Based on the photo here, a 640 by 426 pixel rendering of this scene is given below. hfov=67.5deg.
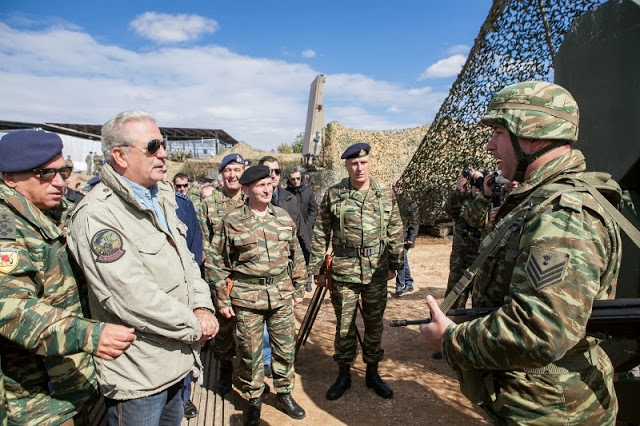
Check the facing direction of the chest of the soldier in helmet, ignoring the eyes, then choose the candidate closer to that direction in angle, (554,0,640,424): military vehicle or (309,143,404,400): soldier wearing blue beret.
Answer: the soldier wearing blue beret

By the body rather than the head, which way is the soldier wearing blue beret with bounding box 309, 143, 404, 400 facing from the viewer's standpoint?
toward the camera

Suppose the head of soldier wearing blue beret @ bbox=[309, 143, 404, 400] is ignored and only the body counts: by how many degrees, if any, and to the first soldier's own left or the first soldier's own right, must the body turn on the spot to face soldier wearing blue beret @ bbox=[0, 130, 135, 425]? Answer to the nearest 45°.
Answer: approximately 45° to the first soldier's own right

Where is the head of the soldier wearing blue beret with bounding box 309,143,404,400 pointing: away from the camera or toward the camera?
toward the camera

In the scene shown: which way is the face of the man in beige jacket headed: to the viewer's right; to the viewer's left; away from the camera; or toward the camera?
to the viewer's right

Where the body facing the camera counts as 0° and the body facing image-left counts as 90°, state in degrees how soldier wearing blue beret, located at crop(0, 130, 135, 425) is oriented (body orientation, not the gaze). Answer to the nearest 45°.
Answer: approximately 270°

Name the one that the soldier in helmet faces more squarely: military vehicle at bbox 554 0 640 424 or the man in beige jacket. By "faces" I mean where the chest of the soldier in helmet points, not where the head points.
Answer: the man in beige jacket

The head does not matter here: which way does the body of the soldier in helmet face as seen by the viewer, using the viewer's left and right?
facing to the left of the viewer

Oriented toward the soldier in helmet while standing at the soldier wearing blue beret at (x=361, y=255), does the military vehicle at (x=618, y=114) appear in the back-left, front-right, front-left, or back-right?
front-left

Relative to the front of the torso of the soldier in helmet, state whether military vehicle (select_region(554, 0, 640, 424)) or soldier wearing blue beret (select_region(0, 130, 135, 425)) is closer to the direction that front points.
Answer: the soldier wearing blue beret

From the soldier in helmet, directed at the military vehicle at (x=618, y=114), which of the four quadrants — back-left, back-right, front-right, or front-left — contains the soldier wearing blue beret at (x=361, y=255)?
front-left

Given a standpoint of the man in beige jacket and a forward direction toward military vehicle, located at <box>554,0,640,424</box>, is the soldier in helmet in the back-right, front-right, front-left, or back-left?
front-right

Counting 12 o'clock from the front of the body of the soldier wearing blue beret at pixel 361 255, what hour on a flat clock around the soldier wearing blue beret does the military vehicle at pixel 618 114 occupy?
The military vehicle is roughly at 10 o'clock from the soldier wearing blue beret.

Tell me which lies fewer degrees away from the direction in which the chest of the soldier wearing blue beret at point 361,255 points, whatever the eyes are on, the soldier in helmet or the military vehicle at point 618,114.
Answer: the soldier in helmet

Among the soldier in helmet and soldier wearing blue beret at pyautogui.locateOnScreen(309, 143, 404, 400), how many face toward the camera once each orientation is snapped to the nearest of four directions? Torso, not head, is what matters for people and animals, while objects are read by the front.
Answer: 1
